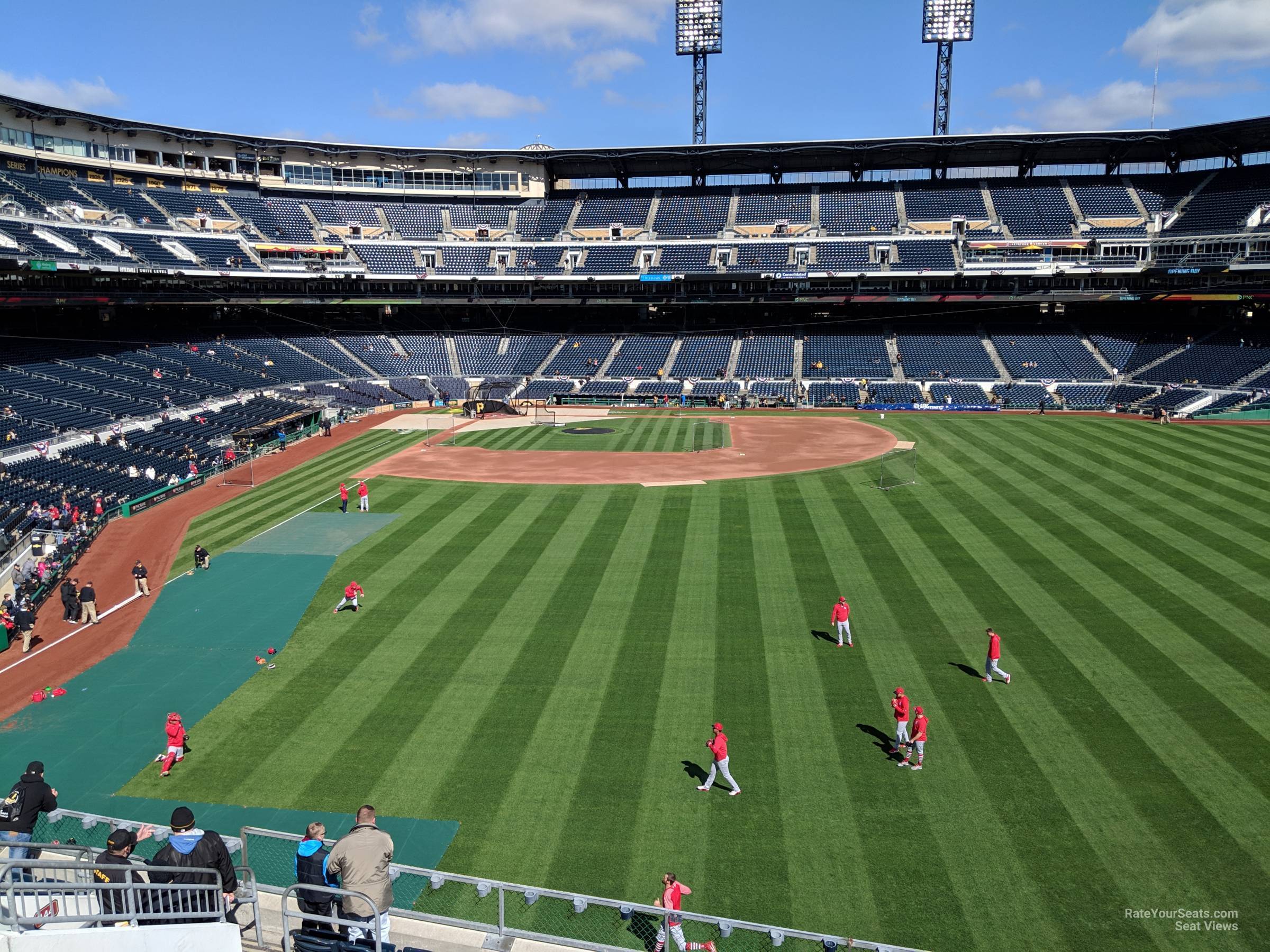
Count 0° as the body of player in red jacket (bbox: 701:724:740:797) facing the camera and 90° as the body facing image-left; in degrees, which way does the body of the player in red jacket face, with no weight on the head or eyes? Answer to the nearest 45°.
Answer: approximately 90°

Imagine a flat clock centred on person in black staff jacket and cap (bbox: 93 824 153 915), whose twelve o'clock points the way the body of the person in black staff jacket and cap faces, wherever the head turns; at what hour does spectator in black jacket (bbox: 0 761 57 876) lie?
The spectator in black jacket is roughly at 10 o'clock from the person in black staff jacket and cap.

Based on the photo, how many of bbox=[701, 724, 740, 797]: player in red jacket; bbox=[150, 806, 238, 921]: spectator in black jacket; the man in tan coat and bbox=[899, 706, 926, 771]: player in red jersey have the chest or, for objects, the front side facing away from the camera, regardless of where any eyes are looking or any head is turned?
2

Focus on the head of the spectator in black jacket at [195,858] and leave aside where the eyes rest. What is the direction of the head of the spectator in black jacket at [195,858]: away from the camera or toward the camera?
away from the camera

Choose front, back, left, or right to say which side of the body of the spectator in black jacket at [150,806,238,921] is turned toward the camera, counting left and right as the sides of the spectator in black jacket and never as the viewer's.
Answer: back

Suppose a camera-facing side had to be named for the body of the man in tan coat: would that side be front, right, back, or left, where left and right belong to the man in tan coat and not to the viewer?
back

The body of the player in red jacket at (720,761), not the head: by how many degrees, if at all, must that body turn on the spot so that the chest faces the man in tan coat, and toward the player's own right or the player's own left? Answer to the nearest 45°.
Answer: approximately 45° to the player's own left
